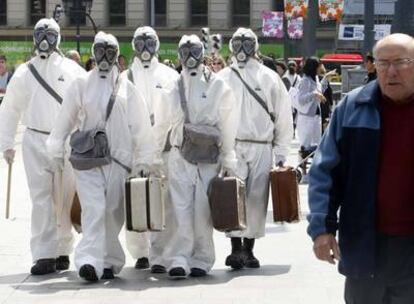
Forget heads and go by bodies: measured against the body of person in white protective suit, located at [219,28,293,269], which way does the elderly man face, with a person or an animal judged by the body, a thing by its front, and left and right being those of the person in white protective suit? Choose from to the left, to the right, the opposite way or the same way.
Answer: the same way

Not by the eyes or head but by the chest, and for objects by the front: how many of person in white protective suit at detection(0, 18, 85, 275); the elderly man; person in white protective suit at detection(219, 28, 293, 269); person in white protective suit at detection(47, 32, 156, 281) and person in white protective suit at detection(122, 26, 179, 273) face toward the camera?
5

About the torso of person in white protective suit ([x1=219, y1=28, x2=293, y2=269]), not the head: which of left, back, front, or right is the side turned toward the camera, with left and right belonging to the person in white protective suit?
front

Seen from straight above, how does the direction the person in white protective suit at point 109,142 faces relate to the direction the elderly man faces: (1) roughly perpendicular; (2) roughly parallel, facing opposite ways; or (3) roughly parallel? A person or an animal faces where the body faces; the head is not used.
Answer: roughly parallel

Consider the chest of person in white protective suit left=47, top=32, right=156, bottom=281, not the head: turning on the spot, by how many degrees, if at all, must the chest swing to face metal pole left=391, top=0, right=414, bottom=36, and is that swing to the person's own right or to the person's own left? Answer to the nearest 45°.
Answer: approximately 135° to the person's own left

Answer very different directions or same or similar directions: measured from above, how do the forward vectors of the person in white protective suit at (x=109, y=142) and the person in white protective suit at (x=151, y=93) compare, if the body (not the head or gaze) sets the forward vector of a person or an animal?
same or similar directions

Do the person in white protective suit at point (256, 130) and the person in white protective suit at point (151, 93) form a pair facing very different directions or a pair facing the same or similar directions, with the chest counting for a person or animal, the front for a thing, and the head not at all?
same or similar directions

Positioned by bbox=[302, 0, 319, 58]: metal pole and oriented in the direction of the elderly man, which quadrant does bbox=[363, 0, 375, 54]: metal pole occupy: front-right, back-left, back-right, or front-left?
back-left

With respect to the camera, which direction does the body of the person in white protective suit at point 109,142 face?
toward the camera

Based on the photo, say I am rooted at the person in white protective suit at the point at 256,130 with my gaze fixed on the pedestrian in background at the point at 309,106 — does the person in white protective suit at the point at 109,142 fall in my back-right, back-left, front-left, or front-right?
back-left

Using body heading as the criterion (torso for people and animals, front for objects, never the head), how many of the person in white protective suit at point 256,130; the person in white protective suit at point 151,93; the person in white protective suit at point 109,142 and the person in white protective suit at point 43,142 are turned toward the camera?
4

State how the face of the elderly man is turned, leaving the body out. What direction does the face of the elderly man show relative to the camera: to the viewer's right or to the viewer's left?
to the viewer's left

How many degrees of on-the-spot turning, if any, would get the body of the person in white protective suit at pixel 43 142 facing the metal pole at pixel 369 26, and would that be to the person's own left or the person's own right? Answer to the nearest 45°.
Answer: approximately 135° to the person's own left

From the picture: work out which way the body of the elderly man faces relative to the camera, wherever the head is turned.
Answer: toward the camera

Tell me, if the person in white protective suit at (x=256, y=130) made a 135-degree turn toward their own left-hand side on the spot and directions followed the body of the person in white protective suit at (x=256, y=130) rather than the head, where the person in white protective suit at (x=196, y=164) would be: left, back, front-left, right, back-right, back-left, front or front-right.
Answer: back

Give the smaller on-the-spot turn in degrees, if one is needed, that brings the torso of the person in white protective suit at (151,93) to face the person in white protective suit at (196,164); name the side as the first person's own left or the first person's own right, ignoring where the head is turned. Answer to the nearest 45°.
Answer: approximately 45° to the first person's own left
